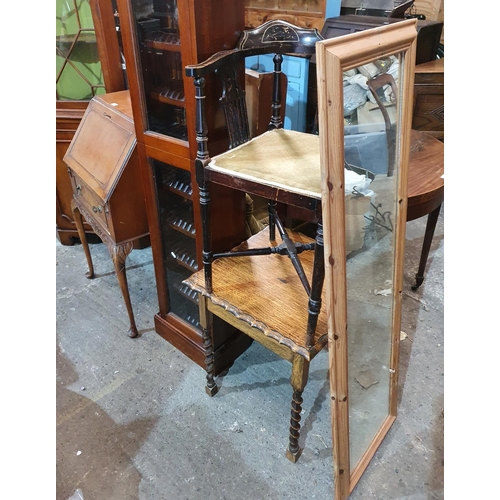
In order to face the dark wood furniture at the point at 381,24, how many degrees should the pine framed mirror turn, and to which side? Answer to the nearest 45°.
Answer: approximately 135° to its left

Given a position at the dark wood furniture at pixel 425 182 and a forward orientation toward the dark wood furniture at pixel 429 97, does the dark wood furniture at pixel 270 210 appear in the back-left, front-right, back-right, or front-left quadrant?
back-left

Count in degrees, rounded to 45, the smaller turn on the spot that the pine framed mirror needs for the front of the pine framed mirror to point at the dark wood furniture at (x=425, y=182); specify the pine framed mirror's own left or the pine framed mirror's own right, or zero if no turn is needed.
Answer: approximately 135° to the pine framed mirror's own left

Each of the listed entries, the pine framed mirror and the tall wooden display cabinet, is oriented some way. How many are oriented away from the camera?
0

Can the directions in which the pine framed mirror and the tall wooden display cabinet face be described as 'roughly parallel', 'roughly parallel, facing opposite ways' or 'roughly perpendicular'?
roughly perpendicular

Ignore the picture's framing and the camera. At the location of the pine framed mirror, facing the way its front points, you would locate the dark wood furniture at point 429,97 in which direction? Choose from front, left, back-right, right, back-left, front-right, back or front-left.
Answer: back-left
